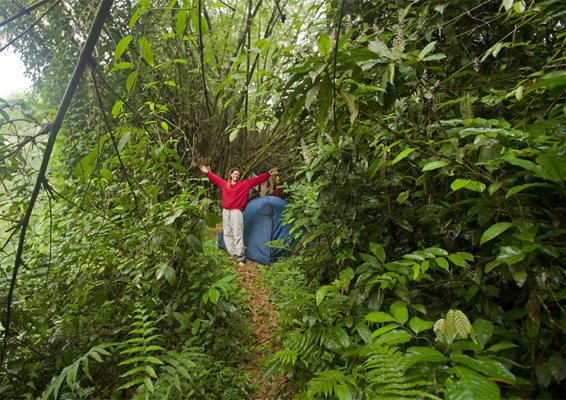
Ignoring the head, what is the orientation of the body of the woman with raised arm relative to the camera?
toward the camera
